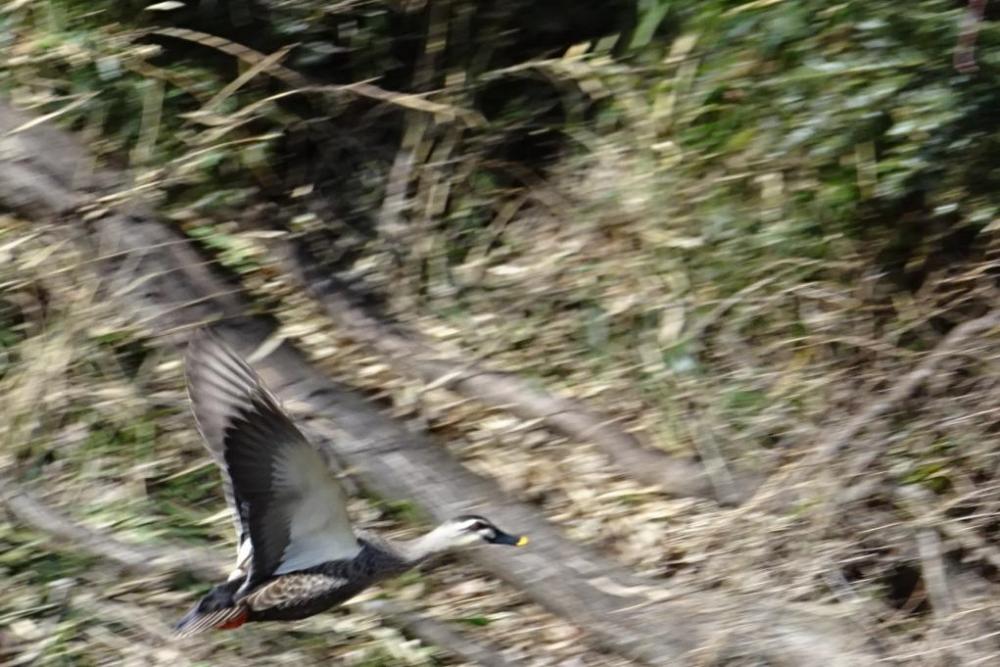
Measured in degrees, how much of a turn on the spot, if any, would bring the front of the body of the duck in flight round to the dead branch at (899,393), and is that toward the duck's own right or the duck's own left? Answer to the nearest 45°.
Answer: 0° — it already faces it

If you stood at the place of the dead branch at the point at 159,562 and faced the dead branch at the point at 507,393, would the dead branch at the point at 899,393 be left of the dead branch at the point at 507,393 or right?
right

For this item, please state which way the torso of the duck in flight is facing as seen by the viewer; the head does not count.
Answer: to the viewer's right

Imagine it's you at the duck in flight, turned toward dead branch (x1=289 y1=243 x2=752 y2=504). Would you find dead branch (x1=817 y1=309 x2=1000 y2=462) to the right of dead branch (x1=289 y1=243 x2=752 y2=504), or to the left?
right

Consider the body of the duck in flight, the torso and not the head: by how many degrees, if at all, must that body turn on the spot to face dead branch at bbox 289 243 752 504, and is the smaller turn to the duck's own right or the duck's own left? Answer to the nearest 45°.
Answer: approximately 45° to the duck's own left
